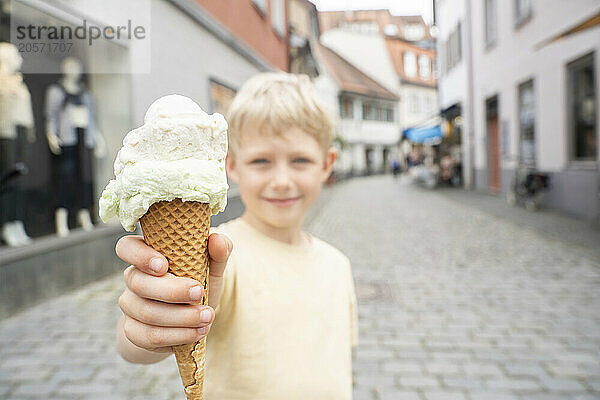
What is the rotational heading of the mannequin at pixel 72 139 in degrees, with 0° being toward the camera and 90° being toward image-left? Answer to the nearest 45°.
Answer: approximately 315°

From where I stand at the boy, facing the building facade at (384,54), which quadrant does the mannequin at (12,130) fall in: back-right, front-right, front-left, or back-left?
front-left

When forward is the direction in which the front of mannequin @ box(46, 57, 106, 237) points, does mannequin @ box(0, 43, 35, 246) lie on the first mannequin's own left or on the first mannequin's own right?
on the first mannequin's own right

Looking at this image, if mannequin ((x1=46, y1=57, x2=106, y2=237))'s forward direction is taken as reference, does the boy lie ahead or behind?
ahead

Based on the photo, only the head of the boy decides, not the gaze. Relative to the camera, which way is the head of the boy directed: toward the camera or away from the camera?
toward the camera

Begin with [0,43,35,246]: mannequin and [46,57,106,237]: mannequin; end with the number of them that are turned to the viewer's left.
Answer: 0

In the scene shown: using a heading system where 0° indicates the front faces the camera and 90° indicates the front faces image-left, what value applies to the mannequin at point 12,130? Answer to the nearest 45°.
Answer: approximately 315°

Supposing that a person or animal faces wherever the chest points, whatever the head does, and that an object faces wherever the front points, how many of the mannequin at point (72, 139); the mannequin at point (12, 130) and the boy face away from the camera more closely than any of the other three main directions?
0

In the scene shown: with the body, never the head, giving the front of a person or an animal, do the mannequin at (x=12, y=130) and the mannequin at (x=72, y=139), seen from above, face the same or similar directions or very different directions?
same or similar directions

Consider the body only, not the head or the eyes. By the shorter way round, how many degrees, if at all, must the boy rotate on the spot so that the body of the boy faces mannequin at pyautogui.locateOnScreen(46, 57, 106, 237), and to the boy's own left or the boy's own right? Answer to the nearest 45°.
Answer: approximately 180°
